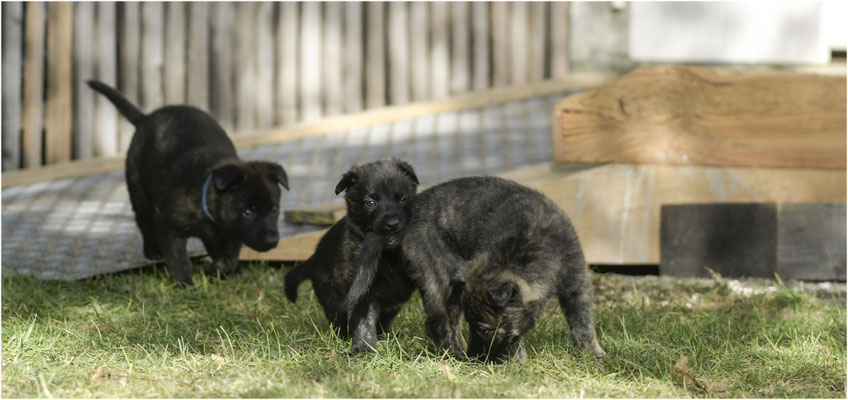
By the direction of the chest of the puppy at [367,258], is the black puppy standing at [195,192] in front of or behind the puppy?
behind

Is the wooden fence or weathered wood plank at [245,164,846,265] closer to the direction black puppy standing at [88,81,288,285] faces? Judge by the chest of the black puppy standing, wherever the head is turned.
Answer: the weathered wood plank

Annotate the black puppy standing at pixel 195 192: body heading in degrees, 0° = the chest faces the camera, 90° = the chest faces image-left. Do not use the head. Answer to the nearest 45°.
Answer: approximately 315°

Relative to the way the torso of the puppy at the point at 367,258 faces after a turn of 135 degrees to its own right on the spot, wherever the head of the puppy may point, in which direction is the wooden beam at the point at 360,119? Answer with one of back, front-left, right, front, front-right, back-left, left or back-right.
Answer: right

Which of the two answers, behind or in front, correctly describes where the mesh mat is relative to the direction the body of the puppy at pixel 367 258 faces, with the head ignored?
behind

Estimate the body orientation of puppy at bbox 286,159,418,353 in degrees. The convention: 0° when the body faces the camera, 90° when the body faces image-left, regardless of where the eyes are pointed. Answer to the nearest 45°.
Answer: approximately 315°
